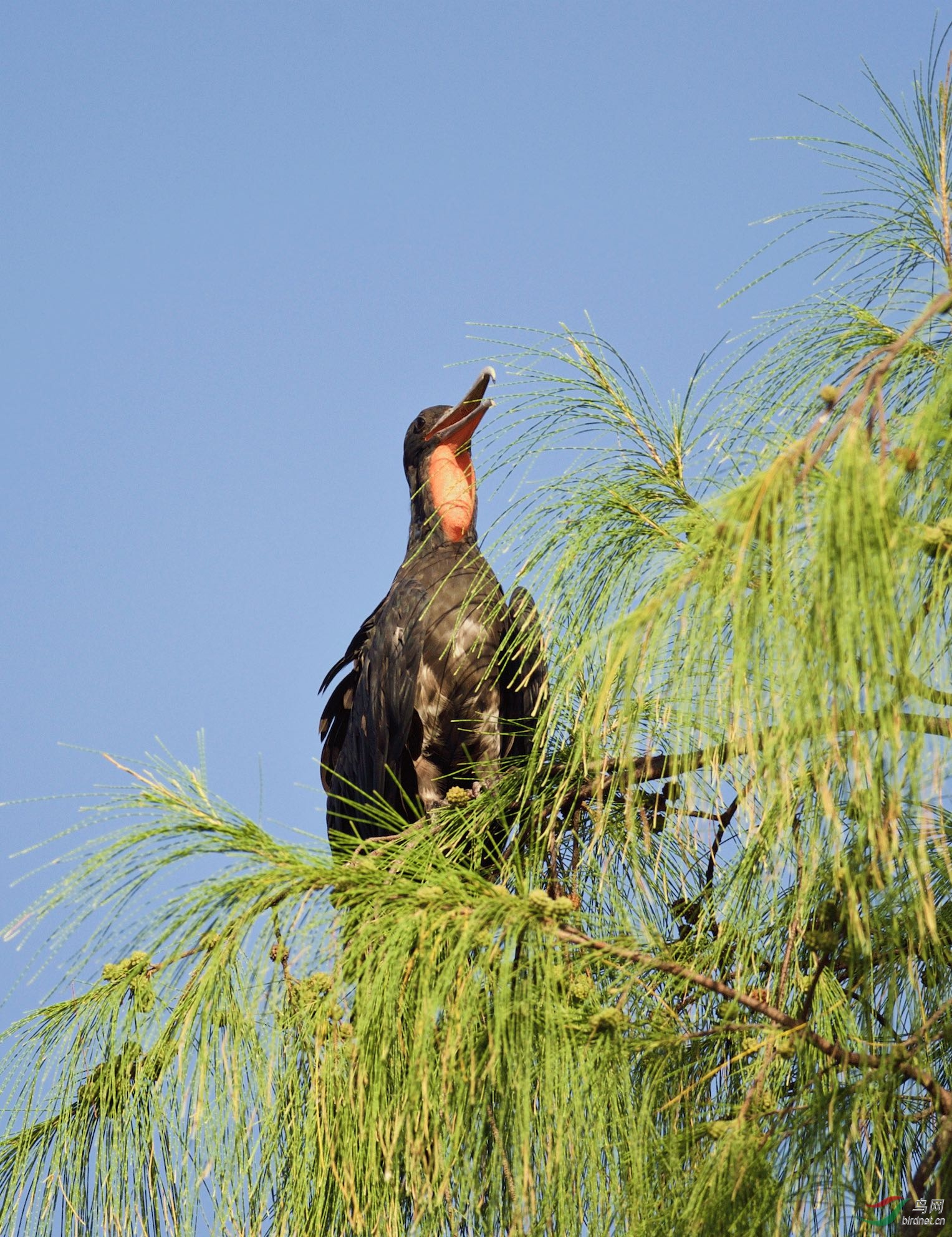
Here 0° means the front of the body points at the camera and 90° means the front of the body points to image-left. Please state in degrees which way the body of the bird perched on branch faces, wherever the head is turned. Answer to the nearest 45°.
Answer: approximately 315°
